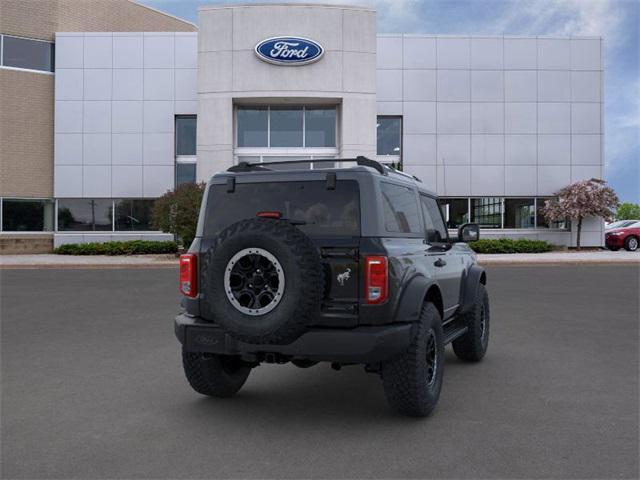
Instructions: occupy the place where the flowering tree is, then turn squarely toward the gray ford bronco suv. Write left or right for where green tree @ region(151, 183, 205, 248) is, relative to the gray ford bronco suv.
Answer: right

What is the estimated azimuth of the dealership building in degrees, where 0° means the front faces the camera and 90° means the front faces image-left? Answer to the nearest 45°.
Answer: approximately 0°

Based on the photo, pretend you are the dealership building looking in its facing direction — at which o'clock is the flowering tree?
The flowering tree is roughly at 9 o'clock from the dealership building.

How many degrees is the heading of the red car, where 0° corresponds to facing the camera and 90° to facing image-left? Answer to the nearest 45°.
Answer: approximately 45°

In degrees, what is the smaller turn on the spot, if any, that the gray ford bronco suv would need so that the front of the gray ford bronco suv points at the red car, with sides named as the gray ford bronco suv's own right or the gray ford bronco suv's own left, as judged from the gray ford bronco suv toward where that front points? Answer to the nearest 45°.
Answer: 0° — it already faces it

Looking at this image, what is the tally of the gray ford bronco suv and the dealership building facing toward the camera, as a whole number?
1

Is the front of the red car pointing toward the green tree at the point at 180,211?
yes

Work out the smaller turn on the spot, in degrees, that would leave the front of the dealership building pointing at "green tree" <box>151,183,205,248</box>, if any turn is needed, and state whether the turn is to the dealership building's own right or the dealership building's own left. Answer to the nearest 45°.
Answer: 0° — it already faces it

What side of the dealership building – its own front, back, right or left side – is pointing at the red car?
left

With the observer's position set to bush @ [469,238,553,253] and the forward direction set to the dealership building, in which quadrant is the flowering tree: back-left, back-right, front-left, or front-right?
back-right

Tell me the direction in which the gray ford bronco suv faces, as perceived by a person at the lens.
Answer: facing away from the viewer and to the right of the viewer
